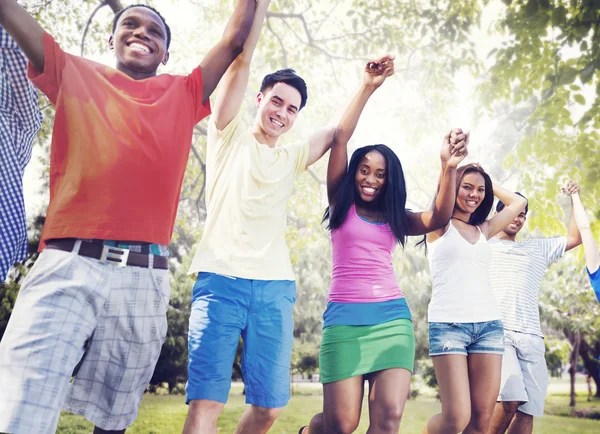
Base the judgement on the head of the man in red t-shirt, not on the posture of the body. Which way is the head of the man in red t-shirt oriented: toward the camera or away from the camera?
toward the camera

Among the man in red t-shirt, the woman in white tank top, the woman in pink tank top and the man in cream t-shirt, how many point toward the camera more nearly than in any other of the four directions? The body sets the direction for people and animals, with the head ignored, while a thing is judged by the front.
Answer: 4

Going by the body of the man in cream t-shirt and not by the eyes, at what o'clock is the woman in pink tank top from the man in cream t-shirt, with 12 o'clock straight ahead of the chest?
The woman in pink tank top is roughly at 8 o'clock from the man in cream t-shirt.

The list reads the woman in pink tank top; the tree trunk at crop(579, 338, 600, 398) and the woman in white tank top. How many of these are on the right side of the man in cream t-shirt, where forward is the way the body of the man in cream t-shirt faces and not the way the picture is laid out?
0

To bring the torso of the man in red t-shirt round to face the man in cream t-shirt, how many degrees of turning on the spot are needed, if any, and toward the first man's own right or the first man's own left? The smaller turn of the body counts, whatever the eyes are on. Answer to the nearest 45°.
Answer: approximately 135° to the first man's own left

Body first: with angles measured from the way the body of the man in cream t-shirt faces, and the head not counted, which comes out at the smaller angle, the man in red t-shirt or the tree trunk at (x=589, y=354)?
the man in red t-shirt

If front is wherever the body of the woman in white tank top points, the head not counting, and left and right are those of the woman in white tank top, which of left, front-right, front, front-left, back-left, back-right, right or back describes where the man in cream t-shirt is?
front-right

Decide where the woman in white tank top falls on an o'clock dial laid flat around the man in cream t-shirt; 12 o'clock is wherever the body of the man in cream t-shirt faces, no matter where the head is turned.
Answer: The woman in white tank top is roughly at 8 o'clock from the man in cream t-shirt.

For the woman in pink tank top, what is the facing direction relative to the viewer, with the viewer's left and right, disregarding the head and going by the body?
facing the viewer

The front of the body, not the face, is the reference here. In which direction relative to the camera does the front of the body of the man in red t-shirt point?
toward the camera

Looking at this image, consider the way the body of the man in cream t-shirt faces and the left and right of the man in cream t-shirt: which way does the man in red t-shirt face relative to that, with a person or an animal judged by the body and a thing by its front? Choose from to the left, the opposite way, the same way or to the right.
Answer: the same way

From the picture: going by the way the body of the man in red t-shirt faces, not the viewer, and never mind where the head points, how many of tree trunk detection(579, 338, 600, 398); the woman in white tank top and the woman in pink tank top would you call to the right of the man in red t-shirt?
0

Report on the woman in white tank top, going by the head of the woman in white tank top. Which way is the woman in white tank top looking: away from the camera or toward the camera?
toward the camera

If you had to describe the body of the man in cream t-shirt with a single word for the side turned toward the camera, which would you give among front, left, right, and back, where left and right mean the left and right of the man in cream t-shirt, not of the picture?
front

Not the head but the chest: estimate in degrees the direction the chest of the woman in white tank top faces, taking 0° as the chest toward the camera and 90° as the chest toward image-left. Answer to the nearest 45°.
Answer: approximately 0°

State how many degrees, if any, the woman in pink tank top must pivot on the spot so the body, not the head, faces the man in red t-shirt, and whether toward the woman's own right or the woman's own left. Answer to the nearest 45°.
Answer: approximately 45° to the woman's own right
